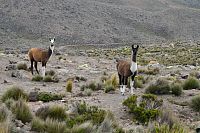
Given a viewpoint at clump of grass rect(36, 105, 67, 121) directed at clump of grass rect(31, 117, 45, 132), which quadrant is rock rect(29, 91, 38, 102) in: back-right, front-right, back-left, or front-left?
back-right

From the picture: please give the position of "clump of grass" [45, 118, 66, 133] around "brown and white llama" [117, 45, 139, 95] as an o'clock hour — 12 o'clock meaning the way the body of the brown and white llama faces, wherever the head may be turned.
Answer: The clump of grass is roughly at 2 o'clock from the brown and white llama.

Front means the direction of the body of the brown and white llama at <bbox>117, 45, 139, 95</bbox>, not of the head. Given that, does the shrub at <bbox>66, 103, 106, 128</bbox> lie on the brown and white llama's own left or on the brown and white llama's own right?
on the brown and white llama's own right

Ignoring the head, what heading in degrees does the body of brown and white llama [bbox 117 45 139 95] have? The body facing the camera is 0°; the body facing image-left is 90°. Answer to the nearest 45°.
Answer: approximately 315°

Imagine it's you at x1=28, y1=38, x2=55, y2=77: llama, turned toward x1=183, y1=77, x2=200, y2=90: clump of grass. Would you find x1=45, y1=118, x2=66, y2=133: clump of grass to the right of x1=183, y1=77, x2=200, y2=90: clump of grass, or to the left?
right

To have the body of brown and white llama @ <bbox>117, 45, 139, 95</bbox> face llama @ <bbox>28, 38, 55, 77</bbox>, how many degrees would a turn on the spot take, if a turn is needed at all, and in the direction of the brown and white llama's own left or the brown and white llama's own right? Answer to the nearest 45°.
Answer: approximately 180°

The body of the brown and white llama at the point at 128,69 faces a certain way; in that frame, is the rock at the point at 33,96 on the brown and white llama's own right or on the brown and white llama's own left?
on the brown and white llama's own right

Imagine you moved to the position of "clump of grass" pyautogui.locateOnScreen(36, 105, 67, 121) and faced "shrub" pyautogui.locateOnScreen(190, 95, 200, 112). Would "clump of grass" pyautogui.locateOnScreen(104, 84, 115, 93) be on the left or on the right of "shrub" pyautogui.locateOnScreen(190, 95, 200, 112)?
left

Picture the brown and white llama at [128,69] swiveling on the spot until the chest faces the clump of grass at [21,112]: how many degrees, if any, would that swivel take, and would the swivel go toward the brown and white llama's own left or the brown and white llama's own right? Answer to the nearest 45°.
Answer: approximately 90° to the brown and white llama's own right

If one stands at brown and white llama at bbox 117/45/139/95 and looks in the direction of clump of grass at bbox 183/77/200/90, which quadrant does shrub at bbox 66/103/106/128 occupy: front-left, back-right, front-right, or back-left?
back-right
